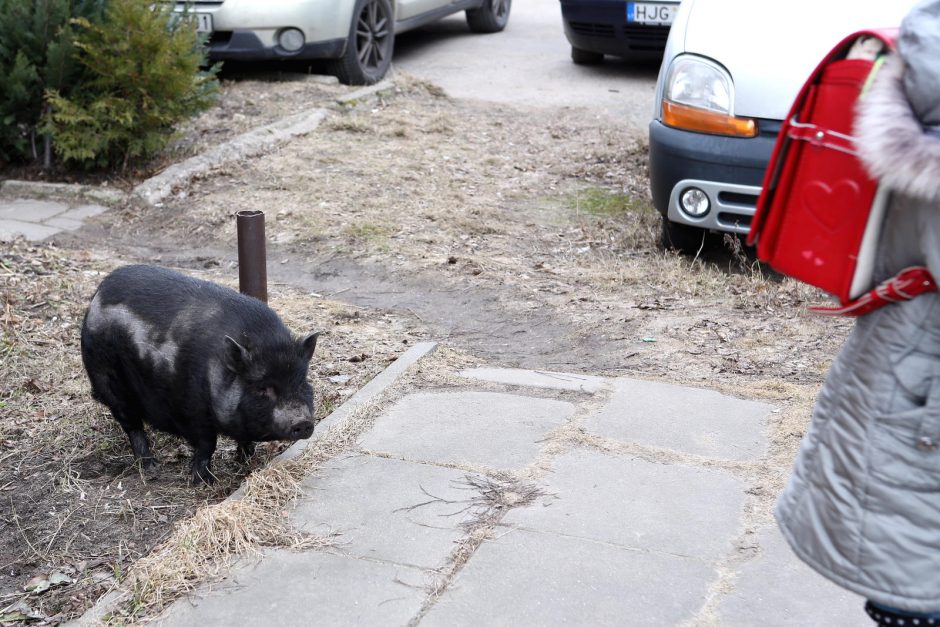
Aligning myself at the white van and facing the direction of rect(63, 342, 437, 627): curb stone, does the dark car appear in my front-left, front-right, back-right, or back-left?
back-right

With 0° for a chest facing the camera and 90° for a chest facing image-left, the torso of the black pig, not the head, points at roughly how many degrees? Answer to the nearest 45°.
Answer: approximately 315°

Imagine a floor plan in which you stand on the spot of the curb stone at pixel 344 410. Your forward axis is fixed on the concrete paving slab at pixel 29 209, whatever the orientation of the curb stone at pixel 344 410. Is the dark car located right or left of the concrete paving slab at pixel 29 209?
right

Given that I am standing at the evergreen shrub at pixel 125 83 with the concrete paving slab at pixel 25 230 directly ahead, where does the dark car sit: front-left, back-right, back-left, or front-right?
back-left

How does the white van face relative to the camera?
toward the camera

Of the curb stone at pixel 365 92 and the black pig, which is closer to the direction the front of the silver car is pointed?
the black pig

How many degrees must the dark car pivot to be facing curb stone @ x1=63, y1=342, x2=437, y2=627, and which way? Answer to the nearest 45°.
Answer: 0° — it already faces it

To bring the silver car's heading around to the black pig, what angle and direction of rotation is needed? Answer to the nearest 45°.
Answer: approximately 45° to its left

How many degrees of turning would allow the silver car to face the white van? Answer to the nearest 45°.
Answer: approximately 90° to its left

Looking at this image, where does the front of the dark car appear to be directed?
toward the camera

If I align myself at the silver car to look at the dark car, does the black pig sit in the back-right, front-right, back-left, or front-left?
back-right

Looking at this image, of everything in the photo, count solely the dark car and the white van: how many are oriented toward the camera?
2

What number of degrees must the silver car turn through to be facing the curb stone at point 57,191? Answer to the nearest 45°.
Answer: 0° — it already faces it

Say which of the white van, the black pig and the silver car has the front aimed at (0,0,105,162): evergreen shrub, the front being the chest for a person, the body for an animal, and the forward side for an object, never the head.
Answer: the silver car

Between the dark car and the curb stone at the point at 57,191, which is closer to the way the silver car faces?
the curb stone

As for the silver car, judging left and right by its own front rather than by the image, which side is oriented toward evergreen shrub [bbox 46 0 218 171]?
front

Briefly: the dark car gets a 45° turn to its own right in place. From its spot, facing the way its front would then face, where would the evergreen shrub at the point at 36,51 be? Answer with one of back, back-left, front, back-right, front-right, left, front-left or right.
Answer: front
